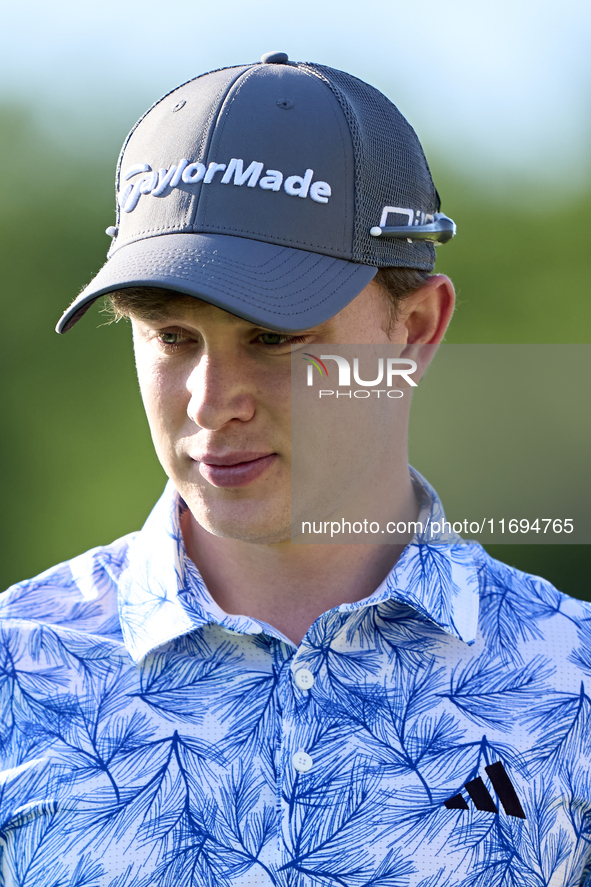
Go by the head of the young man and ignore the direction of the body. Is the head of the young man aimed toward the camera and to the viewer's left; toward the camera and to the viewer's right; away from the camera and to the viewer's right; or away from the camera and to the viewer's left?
toward the camera and to the viewer's left

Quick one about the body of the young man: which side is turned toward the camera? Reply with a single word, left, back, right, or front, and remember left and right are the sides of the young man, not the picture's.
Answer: front
